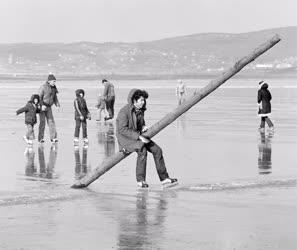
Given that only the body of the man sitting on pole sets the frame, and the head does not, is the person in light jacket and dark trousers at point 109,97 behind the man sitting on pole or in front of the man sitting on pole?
behind

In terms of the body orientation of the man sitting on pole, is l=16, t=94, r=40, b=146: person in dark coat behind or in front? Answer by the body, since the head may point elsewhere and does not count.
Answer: behind

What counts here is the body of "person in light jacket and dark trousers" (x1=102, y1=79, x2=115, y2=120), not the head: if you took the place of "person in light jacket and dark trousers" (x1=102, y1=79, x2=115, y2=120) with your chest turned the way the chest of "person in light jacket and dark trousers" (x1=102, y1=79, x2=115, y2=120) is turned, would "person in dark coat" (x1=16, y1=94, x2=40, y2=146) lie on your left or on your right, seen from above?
on your left

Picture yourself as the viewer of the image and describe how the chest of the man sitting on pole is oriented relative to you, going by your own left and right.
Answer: facing the viewer and to the right of the viewer
